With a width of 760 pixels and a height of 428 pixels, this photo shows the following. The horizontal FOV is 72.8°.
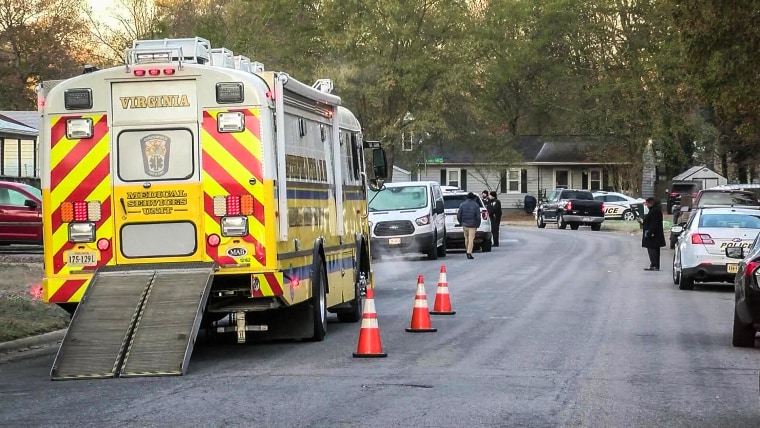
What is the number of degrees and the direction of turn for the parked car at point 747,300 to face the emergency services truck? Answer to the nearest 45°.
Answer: approximately 135° to its left

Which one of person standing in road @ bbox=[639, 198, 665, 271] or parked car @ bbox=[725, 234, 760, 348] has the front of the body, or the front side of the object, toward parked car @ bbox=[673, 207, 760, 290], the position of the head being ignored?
parked car @ bbox=[725, 234, 760, 348]

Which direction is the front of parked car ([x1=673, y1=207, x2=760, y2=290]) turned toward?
away from the camera

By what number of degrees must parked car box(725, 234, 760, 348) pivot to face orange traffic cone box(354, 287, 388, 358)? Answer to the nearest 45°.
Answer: approximately 135° to its left

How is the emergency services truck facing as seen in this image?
away from the camera

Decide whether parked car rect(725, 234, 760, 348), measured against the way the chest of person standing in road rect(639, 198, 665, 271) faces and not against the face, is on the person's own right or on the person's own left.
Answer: on the person's own left

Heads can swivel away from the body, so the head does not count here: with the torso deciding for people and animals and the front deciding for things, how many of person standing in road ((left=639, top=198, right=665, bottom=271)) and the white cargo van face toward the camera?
1

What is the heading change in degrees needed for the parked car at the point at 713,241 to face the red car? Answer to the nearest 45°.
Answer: approximately 90° to its left

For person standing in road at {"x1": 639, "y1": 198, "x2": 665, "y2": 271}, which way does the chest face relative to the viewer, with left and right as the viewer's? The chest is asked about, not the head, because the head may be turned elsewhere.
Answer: facing to the left of the viewer
